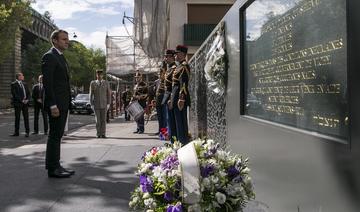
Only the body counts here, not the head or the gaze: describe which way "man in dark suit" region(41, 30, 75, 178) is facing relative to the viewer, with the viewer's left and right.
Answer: facing to the right of the viewer

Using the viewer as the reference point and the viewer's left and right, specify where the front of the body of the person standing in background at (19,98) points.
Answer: facing the viewer and to the right of the viewer

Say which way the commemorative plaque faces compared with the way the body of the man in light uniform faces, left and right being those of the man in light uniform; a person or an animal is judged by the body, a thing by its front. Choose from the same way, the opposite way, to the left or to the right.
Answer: to the right

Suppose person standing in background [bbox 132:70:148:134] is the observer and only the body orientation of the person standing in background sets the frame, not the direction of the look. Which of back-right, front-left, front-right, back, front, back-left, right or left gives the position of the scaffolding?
back-right

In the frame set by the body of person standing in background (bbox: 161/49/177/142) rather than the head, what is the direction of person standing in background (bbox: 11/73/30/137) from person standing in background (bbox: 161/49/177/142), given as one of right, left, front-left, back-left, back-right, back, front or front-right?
right

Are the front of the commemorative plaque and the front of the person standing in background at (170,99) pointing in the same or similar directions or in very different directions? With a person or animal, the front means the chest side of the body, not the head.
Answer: same or similar directions

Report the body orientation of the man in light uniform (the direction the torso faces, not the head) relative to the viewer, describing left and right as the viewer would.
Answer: facing the viewer

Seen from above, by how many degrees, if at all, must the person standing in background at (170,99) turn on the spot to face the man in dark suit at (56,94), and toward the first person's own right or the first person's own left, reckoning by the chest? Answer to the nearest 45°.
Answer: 0° — they already face them

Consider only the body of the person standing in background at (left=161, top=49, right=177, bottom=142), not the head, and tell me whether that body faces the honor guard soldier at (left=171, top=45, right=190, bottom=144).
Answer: no

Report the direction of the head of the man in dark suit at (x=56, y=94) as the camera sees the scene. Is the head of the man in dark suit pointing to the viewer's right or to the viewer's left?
to the viewer's right

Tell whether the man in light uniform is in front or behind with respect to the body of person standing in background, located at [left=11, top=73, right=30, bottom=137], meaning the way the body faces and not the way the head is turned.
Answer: in front

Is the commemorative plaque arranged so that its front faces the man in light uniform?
no

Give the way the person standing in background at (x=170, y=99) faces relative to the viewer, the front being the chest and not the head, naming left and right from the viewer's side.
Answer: facing the viewer and to the left of the viewer

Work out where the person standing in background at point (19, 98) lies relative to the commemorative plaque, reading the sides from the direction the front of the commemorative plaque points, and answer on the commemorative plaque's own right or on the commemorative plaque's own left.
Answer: on the commemorative plaque's own right

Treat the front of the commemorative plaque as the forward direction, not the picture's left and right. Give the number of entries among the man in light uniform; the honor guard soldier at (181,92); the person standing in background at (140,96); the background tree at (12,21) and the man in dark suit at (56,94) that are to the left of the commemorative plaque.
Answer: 0
